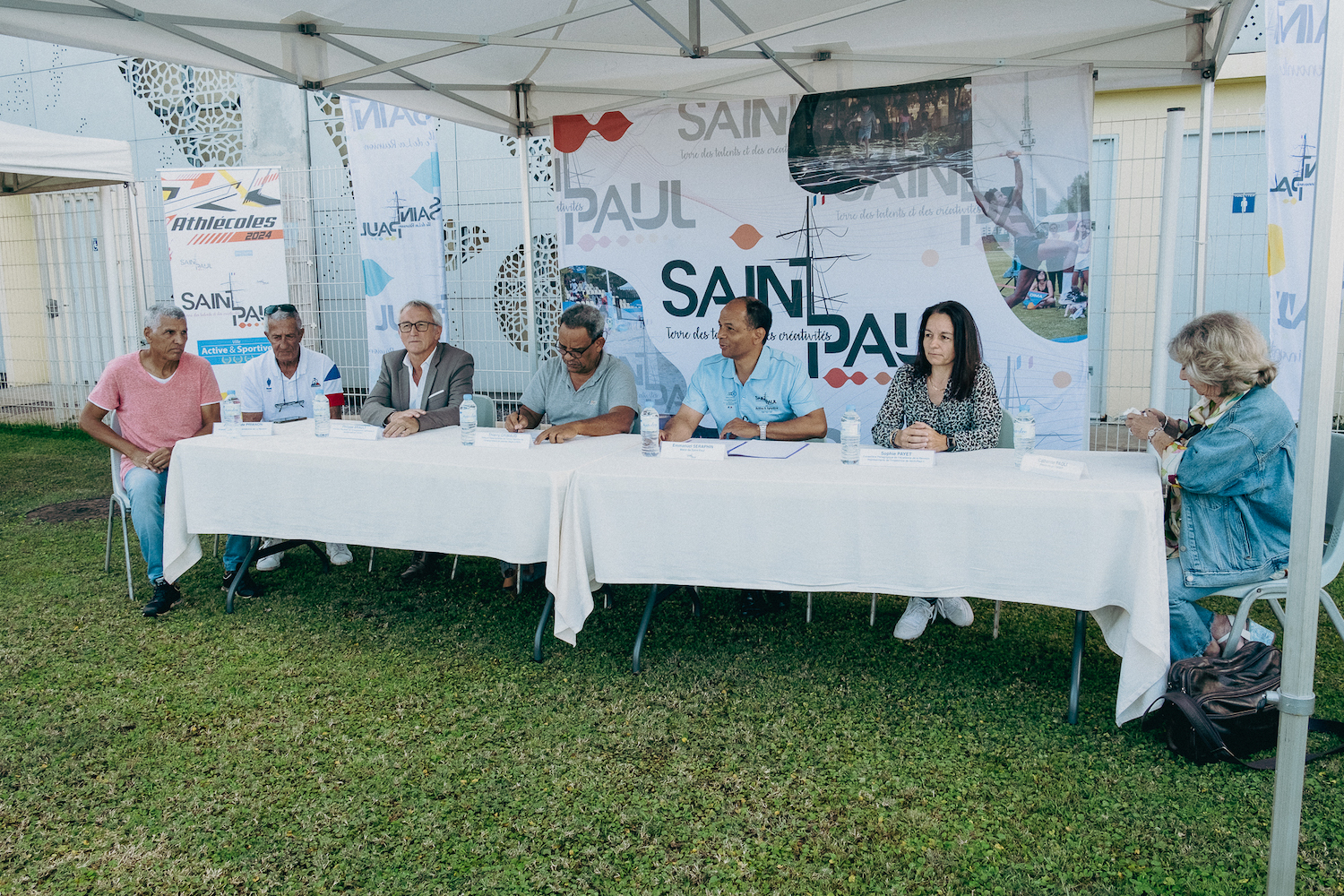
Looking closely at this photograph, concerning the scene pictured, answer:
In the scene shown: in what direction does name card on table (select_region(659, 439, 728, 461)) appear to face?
toward the camera

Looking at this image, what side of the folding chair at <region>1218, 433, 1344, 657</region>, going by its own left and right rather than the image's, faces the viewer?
left

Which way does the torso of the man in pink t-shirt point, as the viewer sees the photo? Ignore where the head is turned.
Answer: toward the camera

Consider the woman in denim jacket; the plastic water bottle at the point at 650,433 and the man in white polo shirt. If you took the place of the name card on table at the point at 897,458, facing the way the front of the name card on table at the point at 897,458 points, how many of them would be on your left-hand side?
1

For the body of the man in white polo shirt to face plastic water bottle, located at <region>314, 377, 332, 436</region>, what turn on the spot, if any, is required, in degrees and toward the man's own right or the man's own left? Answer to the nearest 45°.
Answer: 0° — they already face it

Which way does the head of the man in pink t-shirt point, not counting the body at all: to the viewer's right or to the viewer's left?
to the viewer's right

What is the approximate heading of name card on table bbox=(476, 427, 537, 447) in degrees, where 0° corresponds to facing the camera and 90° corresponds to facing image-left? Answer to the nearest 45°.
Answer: approximately 0°

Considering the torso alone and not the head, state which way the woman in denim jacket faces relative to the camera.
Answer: to the viewer's left

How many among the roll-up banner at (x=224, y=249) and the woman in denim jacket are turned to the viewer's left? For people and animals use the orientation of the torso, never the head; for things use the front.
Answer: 1

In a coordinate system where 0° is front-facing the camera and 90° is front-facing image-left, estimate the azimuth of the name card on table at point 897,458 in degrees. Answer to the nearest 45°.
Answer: approximately 0°

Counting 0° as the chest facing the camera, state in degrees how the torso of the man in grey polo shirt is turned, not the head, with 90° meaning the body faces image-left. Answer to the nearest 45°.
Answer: approximately 45°

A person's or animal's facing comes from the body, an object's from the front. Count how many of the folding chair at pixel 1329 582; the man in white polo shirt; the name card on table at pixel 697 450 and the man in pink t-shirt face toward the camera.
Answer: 3

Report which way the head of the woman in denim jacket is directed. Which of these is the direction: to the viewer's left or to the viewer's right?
to the viewer's left

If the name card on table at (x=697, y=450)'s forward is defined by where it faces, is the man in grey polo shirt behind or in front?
behind
